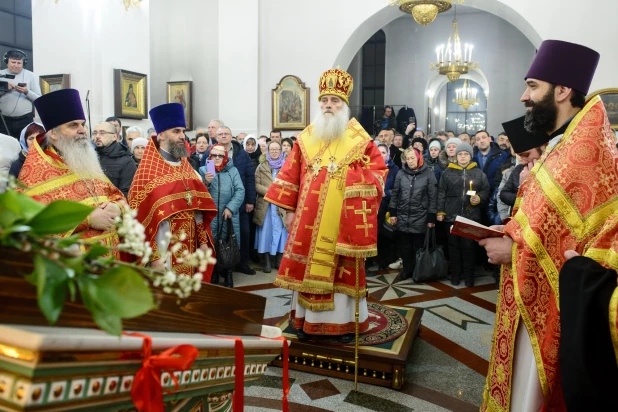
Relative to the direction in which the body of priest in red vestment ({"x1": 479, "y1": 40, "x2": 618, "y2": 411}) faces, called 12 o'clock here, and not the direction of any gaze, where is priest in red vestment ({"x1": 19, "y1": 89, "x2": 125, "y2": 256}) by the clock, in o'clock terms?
priest in red vestment ({"x1": 19, "y1": 89, "x2": 125, "y2": 256}) is roughly at 12 o'clock from priest in red vestment ({"x1": 479, "y1": 40, "x2": 618, "y2": 411}).

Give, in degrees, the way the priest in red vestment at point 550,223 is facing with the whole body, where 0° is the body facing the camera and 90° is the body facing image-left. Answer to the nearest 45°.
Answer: approximately 90°

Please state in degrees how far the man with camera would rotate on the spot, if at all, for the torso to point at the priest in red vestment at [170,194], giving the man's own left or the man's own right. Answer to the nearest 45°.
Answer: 0° — they already face them

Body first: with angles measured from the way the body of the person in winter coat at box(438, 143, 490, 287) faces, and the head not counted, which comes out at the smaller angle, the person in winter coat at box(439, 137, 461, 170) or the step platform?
the step platform

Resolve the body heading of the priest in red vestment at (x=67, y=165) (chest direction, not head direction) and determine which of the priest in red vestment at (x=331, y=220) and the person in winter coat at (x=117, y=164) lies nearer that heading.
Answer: the priest in red vestment

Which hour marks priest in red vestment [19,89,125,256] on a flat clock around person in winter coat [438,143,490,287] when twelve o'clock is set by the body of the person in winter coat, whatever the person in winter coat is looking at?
The priest in red vestment is roughly at 1 o'clock from the person in winter coat.

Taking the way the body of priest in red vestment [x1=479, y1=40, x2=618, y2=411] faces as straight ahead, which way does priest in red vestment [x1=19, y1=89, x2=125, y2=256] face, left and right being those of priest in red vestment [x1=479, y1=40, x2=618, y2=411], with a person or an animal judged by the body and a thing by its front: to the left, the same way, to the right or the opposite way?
the opposite way

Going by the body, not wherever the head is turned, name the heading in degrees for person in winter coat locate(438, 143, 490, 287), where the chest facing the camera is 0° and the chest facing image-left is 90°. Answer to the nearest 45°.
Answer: approximately 0°

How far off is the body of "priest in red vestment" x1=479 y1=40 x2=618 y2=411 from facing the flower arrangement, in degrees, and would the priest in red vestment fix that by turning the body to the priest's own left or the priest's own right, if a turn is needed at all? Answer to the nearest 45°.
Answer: approximately 90° to the priest's own left

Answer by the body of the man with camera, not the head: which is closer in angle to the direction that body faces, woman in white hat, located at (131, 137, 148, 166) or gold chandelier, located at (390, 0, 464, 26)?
the woman in white hat
